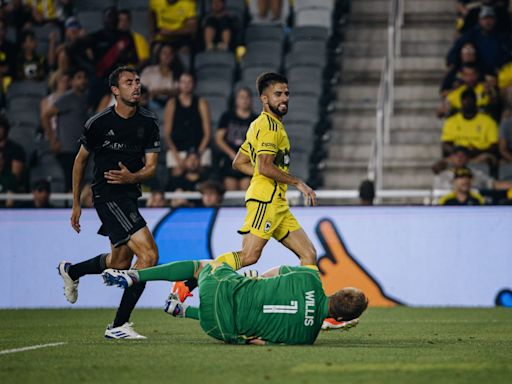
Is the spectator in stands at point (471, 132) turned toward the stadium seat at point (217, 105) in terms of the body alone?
no

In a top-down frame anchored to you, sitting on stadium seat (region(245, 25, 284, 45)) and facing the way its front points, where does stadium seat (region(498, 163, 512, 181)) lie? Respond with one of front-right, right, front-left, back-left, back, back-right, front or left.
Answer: front-left

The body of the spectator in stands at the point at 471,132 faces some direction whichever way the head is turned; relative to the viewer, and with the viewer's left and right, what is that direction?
facing the viewer

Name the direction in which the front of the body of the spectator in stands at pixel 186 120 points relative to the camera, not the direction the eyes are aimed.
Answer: toward the camera

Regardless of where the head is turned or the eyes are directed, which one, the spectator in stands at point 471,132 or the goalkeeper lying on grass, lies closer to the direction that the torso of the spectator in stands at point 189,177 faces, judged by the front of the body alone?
the goalkeeper lying on grass

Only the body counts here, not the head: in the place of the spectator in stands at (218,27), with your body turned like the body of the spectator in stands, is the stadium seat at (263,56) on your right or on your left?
on your left

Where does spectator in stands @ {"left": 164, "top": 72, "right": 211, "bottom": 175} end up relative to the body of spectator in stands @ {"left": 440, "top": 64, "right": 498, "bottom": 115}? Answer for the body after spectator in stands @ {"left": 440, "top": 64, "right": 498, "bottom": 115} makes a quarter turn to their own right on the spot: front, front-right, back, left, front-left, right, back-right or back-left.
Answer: front

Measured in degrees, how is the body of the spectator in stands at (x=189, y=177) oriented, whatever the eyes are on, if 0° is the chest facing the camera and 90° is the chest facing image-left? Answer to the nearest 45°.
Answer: approximately 0°

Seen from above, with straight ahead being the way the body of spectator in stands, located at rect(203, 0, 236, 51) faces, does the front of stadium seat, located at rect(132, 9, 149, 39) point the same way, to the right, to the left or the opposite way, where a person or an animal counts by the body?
the same way

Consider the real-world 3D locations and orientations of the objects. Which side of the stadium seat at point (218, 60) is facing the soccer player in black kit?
front

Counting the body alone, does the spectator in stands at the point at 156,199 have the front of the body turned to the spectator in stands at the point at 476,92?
no

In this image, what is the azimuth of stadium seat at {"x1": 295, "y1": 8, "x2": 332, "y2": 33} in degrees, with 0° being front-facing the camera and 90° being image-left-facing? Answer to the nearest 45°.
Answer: approximately 0°

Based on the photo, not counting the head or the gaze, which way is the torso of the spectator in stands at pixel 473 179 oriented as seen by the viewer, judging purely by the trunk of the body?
toward the camera

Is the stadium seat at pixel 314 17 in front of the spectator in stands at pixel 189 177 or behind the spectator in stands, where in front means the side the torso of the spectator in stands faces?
behind
